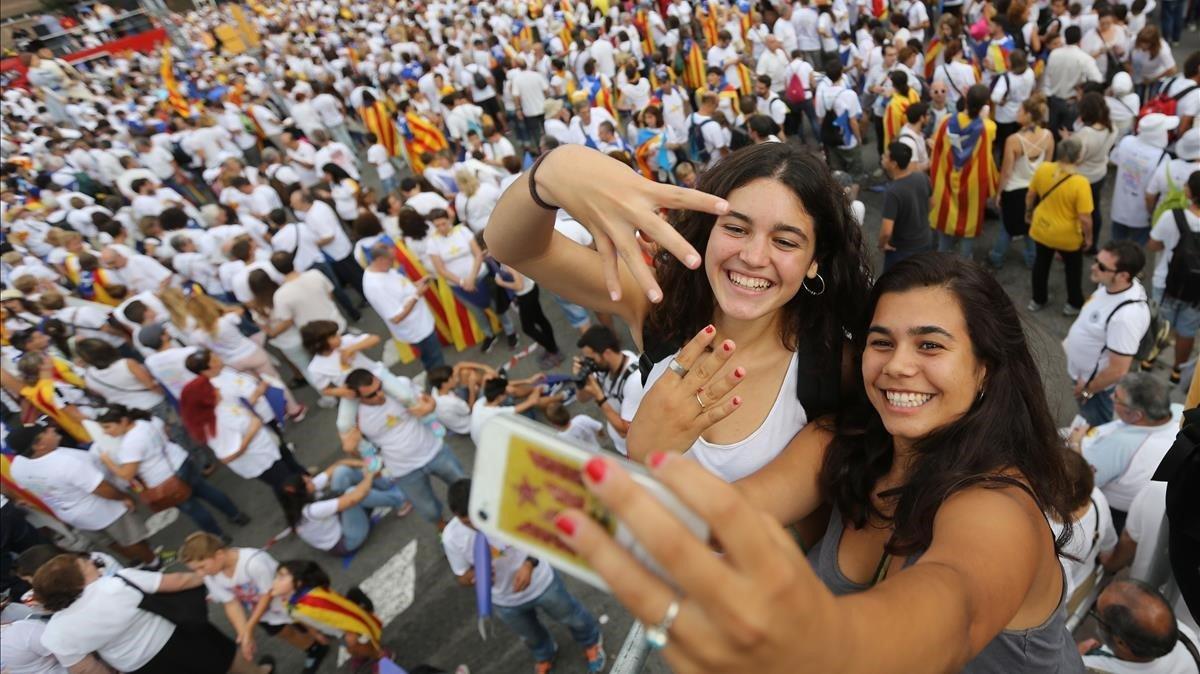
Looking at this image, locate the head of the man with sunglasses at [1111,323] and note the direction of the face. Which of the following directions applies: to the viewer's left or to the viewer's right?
to the viewer's left

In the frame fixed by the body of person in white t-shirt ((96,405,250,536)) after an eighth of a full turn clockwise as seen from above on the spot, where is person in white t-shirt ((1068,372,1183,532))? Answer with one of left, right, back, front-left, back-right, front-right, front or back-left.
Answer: back

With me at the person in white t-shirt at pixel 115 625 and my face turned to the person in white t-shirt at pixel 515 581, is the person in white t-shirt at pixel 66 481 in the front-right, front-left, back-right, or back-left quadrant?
back-left

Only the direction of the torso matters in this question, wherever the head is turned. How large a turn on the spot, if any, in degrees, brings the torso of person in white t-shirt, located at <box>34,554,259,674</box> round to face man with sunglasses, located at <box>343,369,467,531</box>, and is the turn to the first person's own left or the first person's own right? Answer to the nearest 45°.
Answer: approximately 45° to the first person's own right

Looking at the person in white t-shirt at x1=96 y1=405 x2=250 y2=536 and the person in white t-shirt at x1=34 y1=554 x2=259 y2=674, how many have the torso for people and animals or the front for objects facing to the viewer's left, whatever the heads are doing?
1

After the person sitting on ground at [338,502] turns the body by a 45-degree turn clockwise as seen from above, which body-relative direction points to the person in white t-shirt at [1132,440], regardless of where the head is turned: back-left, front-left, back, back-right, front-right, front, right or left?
front

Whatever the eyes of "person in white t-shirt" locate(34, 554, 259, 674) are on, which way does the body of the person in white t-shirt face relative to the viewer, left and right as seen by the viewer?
facing away from the viewer and to the right of the viewer

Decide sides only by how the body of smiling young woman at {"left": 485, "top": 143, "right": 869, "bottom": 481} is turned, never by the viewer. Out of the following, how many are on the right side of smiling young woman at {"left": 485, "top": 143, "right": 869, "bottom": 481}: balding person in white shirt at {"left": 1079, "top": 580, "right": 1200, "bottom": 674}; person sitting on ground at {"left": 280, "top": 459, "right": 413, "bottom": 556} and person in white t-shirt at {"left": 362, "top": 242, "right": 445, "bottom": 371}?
2

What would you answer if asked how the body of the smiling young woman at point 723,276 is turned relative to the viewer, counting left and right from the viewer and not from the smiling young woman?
facing the viewer and to the left of the viewer
